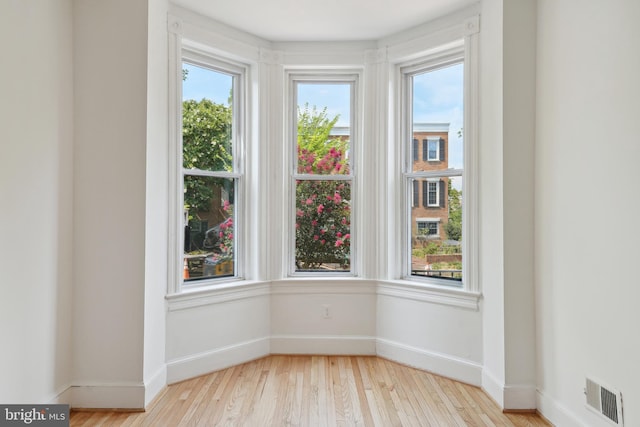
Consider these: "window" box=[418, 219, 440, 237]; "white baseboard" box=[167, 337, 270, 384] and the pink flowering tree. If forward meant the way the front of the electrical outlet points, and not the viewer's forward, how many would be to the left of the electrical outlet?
1

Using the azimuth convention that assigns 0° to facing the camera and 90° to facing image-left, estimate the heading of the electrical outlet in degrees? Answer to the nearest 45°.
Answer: approximately 0°

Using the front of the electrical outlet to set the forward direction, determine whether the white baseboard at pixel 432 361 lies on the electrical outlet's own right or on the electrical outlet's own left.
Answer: on the electrical outlet's own left
